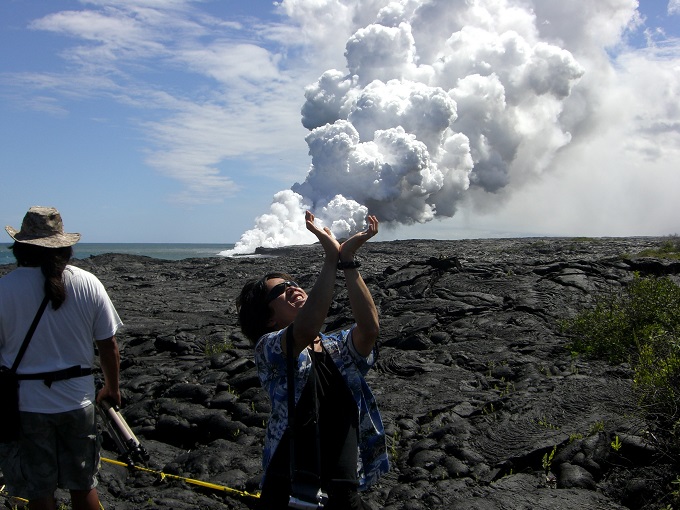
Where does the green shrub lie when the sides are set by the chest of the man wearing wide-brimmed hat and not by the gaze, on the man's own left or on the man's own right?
on the man's own right

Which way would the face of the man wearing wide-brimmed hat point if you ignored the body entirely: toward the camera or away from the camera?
away from the camera

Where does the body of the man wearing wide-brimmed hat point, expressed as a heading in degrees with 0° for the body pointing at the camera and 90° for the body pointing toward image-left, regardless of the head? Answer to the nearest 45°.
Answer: approximately 180°
